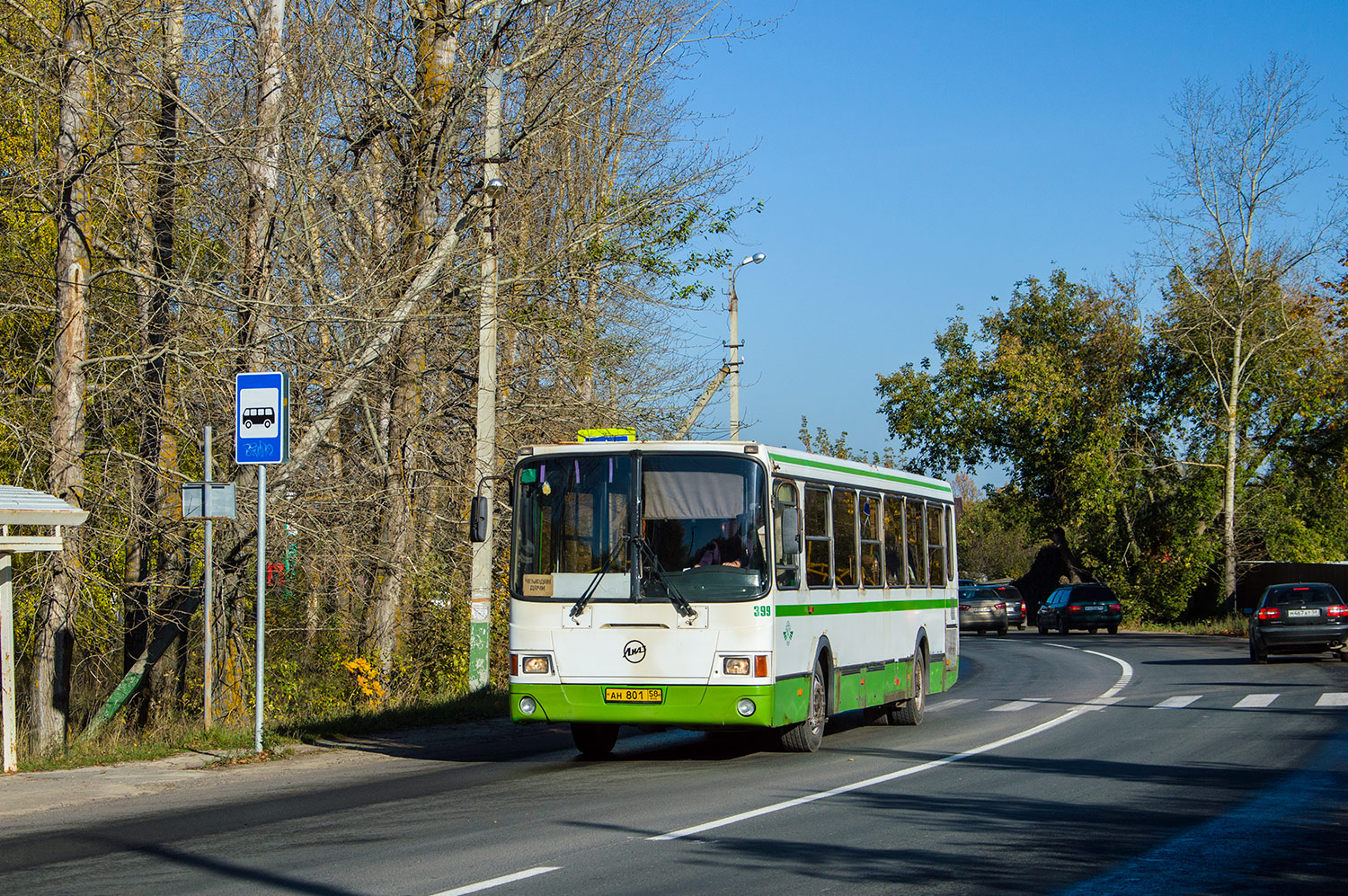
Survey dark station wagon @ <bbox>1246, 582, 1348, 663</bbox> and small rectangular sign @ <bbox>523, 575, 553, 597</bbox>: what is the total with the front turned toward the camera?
1

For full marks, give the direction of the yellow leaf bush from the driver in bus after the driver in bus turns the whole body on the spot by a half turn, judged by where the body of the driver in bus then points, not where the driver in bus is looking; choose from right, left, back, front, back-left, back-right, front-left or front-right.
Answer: left

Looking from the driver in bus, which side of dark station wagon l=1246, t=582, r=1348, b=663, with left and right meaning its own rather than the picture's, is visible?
back

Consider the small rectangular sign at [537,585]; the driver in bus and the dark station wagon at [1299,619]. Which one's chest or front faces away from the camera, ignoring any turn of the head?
the dark station wagon

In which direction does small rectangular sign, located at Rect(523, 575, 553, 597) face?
toward the camera

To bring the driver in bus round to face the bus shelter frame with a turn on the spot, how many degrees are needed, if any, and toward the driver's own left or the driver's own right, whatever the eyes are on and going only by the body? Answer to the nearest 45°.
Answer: approximately 45° to the driver's own right

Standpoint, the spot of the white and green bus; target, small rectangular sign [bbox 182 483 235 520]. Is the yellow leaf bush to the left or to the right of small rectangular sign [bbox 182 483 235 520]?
right

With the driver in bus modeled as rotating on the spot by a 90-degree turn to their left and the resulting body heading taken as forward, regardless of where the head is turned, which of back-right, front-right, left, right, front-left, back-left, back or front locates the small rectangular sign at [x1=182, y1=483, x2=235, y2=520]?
back-right

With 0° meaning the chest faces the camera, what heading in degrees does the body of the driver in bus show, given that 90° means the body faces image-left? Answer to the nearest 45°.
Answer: approximately 45°

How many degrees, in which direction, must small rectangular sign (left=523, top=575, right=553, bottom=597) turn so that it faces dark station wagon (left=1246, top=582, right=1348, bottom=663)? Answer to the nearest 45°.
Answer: approximately 135° to its left

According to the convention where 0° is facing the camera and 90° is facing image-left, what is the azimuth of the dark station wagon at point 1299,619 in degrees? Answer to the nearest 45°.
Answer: approximately 180°

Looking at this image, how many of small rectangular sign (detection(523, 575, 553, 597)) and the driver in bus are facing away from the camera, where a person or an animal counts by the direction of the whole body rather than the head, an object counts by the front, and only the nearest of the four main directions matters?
0

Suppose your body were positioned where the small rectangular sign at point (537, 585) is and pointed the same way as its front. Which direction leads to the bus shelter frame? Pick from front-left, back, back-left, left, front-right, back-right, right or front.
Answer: right
